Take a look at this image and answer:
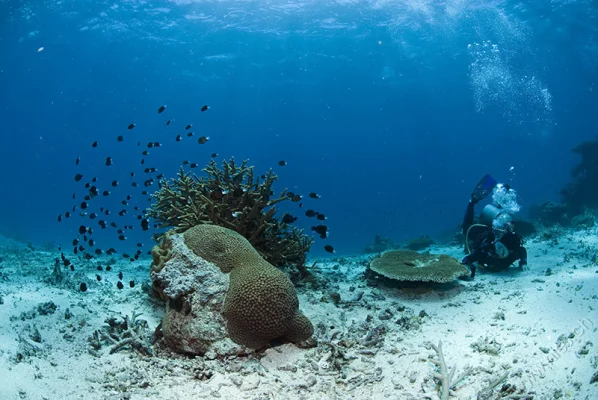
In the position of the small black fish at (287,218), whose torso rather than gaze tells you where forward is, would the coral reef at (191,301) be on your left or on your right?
on your left

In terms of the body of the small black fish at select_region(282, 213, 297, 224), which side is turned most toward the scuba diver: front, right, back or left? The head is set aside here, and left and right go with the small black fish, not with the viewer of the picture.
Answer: back

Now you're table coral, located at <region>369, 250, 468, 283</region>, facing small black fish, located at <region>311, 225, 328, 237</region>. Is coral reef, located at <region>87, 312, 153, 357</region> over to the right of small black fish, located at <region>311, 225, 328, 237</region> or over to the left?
left

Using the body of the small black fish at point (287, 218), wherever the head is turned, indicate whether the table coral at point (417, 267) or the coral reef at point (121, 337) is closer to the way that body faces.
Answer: the coral reef

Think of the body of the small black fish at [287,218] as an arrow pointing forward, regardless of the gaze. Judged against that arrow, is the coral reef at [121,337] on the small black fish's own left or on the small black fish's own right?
on the small black fish's own left

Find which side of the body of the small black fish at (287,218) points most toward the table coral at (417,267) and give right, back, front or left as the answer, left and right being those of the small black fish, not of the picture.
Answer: back

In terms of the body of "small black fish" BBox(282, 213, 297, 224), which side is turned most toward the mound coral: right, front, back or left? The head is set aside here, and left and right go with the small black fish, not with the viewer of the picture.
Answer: left

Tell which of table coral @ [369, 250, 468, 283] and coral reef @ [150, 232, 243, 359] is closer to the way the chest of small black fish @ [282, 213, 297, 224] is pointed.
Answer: the coral reef

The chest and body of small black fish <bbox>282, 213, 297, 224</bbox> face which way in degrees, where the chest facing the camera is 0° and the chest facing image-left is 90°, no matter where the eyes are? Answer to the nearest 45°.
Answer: approximately 90°
